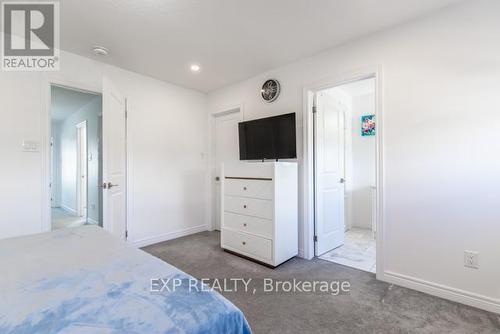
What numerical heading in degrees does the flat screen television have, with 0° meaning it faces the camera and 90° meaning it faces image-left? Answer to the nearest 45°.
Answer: approximately 45°

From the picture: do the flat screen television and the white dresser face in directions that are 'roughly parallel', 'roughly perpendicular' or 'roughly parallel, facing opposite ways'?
roughly parallel

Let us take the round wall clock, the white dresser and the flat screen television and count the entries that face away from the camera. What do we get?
0

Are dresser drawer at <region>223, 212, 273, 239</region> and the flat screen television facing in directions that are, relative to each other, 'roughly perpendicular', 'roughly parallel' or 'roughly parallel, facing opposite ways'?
roughly parallel

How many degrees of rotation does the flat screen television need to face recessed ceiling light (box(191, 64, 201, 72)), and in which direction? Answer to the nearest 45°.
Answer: approximately 45° to its right

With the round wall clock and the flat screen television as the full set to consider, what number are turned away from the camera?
0

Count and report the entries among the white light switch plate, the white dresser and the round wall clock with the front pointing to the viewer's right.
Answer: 0

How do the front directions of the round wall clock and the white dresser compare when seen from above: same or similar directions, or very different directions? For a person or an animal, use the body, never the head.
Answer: same or similar directions

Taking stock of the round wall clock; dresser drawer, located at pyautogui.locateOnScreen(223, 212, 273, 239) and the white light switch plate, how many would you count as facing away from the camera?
0

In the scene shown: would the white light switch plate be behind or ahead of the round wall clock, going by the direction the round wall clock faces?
ahead

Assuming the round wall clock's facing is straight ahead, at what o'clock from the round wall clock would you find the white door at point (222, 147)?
The white door is roughly at 3 o'clock from the round wall clock.

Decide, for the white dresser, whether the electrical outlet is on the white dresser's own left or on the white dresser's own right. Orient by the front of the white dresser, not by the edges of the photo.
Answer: on the white dresser's own left

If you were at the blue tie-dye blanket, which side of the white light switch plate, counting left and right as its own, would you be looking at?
front

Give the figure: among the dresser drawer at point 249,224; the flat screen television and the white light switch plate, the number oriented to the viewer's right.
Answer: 0

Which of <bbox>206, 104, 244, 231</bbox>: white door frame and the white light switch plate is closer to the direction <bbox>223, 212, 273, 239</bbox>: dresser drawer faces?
the white light switch plate

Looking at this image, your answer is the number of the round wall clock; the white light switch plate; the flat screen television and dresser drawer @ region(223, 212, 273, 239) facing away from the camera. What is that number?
0

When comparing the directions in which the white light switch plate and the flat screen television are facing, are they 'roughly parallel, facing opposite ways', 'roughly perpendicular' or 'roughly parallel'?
roughly perpendicular

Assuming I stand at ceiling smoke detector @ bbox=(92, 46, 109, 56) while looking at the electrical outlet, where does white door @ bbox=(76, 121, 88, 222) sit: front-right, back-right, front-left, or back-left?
back-left

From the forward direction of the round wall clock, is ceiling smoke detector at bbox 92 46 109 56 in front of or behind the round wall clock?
in front

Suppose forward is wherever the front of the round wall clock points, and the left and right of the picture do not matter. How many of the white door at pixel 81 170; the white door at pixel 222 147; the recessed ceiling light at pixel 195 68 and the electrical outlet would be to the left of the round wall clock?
1
